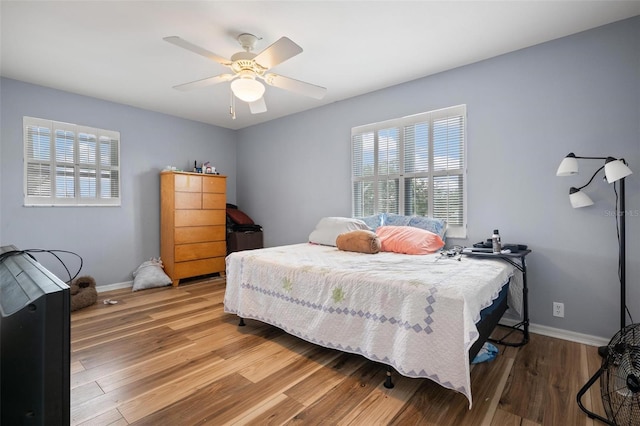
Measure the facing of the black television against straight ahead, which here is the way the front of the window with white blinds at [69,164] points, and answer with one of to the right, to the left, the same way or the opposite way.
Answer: to the left

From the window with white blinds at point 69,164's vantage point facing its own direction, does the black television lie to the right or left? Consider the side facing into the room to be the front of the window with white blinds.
on its right

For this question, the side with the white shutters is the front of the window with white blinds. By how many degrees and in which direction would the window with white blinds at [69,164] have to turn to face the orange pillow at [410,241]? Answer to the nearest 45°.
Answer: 0° — it already faces it

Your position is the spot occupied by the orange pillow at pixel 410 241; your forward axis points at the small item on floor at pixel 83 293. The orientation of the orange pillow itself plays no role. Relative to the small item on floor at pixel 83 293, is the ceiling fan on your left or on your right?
left

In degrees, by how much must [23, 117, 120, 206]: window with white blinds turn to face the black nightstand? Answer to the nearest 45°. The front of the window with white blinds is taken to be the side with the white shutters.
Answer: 0° — it already faces it

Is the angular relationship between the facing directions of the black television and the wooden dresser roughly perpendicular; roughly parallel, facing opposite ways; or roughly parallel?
roughly perpendicular

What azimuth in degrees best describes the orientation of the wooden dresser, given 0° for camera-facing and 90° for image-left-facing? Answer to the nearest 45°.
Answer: approximately 315°

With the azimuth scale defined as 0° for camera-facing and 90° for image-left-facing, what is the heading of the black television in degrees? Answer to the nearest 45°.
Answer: approximately 225°

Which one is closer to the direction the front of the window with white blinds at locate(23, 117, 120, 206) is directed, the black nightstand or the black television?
the black nightstand
